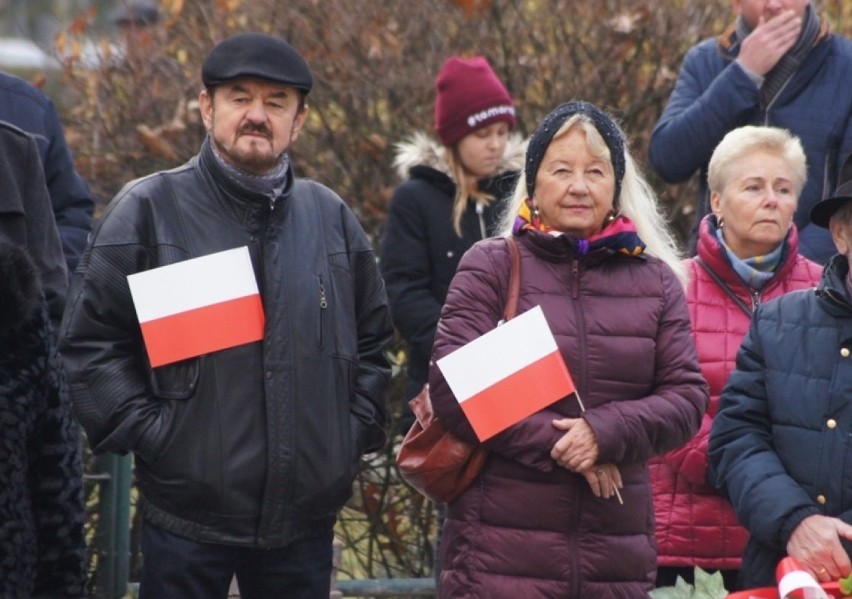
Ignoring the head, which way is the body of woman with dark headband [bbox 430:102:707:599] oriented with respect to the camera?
toward the camera

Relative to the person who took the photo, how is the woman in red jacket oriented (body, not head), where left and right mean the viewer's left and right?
facing the viewer and to the right of the viewer

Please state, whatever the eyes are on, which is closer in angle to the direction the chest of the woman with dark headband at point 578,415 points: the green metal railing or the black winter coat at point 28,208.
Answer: the black winter coat

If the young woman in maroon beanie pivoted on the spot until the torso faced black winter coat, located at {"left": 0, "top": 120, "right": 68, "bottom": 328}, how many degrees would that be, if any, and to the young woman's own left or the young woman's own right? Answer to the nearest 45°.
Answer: approximately 90° to the young woman's own right

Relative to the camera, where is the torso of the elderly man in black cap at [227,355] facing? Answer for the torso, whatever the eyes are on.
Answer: toward the camera

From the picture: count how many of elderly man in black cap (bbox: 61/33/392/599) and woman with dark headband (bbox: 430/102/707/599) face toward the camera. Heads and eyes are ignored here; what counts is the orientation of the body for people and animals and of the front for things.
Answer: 2
